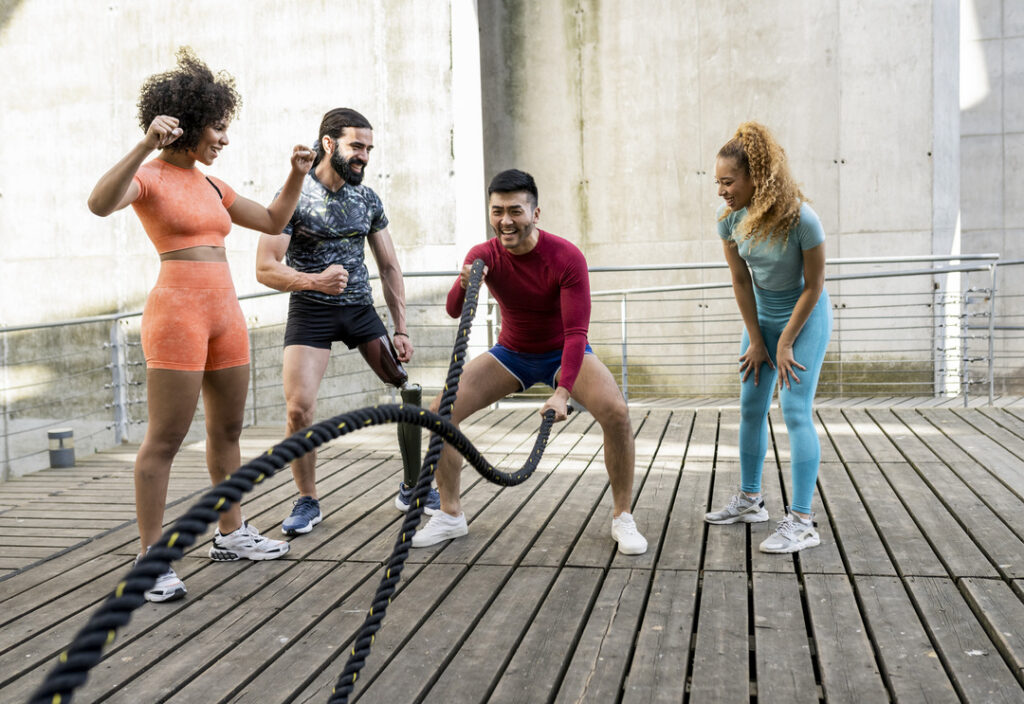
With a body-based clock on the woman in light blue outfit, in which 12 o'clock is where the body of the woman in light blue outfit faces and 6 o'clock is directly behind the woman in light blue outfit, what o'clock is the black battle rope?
The black battle rope is roughly at 11 o'clock from the woman in light blue outfit.

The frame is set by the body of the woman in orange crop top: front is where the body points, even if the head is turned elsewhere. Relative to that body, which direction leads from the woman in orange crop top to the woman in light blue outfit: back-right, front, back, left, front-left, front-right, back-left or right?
front-left

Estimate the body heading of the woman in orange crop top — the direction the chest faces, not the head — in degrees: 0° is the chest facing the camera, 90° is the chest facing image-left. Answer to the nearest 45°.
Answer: approximately 315°

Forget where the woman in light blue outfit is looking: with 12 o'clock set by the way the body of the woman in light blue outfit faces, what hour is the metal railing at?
The metal railing is roughly at 4 o'clock from the woman in light blue outfit.

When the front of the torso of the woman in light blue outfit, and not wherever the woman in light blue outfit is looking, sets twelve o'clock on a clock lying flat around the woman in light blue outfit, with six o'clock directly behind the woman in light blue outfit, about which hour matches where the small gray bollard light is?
The small gray bollard light is roughly at 2 o'clock from the woman in light blue outfit.

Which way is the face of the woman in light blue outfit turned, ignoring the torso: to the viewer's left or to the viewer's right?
to the viewer's left

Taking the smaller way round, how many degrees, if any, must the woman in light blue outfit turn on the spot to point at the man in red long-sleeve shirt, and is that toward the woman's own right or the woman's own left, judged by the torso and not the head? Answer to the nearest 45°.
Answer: approximately 45° to the woman's own right

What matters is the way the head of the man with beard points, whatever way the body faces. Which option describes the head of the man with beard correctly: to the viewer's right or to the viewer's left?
to the viewer's right

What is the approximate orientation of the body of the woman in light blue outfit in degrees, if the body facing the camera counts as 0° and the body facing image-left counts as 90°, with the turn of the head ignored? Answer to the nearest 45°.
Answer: approximately 45°

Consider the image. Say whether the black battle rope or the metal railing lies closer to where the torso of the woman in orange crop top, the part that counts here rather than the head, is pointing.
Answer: the black battle rope

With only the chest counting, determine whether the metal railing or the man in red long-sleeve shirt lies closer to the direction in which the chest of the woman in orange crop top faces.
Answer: the man in red long-sleeve shirt
